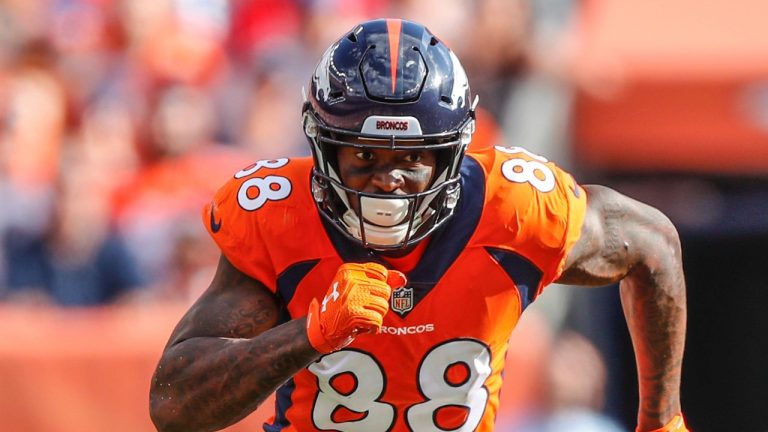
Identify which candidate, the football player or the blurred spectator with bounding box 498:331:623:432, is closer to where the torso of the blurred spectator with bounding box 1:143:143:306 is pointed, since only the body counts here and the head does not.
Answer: the football player

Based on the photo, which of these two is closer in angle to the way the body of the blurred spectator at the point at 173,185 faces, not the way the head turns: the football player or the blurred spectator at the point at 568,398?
the football player

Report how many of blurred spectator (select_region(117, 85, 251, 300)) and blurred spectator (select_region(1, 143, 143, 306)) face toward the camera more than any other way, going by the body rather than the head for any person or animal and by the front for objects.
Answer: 2

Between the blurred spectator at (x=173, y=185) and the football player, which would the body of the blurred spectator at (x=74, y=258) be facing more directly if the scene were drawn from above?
the football player

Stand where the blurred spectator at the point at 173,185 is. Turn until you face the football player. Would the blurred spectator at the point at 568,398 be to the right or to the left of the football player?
left

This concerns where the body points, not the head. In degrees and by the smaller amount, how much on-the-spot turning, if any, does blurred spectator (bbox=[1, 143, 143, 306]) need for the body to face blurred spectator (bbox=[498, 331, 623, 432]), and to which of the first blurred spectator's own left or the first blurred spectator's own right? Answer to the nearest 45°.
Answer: approximately 45° to the first blurred spectator's own left

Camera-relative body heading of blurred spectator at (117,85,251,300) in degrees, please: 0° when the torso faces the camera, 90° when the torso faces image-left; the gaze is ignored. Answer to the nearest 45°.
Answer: approximately 0°

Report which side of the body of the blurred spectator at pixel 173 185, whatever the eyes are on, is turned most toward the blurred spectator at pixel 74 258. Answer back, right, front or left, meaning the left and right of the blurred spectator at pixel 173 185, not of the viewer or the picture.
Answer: right
